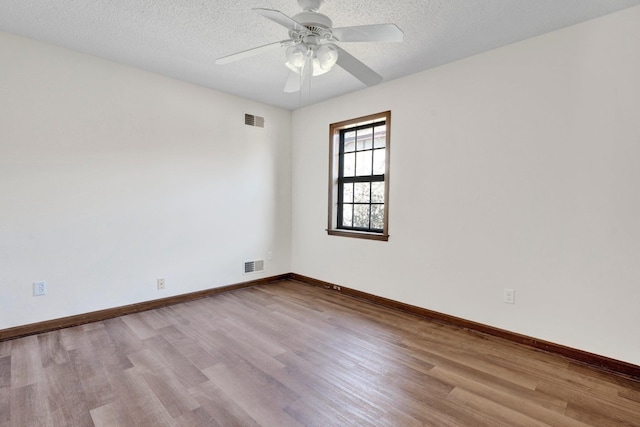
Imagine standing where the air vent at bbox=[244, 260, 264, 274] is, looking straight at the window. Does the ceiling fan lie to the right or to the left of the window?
right

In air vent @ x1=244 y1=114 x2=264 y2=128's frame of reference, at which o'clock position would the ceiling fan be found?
The ceiling fan is roughly at 1 o'clock from the air vent.

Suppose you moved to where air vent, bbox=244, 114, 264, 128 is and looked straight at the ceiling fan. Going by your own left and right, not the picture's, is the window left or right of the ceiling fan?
left

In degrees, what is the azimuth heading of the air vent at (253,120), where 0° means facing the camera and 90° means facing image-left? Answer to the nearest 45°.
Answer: approximately 315°

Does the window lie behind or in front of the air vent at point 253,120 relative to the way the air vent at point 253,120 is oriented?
in front
